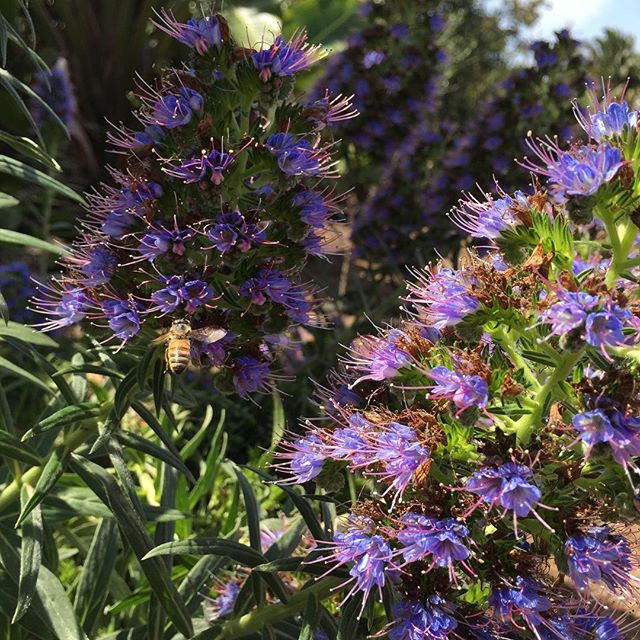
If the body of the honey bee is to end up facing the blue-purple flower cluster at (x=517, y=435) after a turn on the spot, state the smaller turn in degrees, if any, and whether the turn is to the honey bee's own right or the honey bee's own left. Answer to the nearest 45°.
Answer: approximately 90° to the honey bee's own right

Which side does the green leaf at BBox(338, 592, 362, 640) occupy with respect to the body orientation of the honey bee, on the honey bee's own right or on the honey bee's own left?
on the honey bee's own right

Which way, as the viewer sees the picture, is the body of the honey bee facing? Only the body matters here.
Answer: away from the camera
